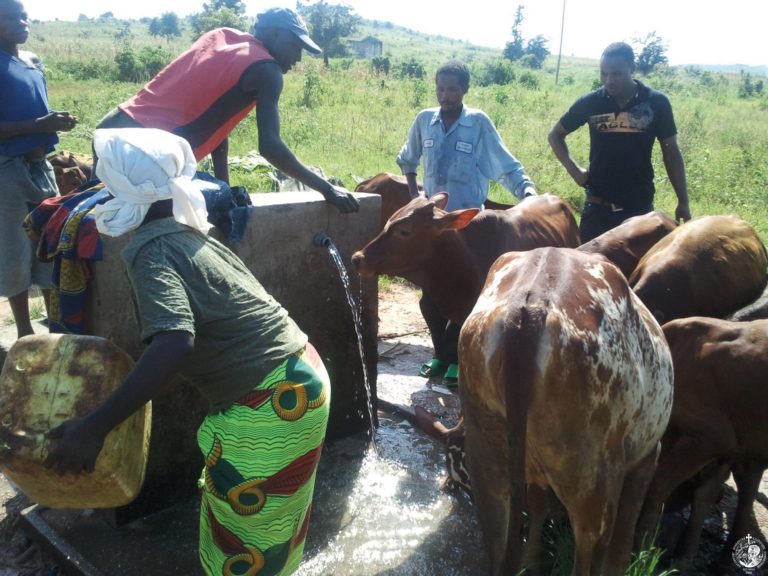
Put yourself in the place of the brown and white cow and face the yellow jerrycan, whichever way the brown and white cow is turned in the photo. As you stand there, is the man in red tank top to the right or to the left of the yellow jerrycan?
right

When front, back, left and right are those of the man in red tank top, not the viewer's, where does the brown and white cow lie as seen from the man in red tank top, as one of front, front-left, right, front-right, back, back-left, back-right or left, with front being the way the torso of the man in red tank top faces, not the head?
front-right

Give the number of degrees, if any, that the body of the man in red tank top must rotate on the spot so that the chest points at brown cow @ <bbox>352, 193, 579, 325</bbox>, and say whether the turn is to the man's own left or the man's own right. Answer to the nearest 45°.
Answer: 0° — they already face it

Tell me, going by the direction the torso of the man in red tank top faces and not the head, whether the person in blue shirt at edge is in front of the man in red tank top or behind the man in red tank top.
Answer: behind

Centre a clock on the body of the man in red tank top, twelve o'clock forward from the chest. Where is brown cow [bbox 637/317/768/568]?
The brown cow is roughly at 1 o'clock from the man in red tank top.

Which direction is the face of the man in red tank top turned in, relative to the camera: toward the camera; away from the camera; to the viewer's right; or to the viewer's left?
to the viewer's right

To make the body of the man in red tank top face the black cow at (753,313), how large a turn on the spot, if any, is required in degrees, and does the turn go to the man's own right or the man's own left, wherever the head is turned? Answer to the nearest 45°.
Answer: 0° — they already face it

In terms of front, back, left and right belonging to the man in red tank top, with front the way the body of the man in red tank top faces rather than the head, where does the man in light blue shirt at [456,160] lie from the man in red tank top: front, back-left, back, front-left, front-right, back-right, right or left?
front-left

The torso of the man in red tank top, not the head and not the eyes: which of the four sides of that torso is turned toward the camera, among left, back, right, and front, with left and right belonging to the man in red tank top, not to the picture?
right

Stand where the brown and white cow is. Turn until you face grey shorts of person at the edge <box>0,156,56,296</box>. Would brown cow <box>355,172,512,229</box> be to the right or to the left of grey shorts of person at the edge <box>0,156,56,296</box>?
right

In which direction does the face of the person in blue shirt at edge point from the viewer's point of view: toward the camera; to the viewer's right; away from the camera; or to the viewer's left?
to the viewer's right

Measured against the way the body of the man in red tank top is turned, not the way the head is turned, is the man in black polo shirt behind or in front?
in front
